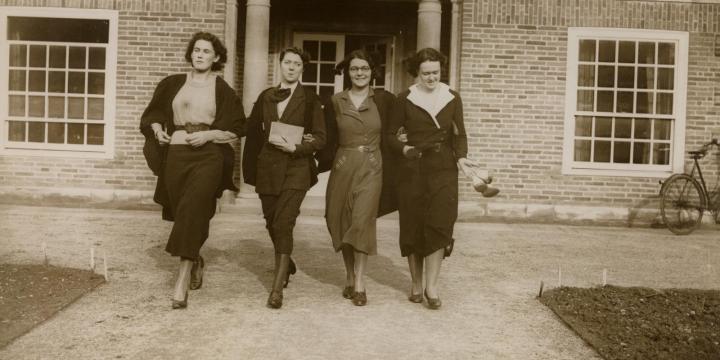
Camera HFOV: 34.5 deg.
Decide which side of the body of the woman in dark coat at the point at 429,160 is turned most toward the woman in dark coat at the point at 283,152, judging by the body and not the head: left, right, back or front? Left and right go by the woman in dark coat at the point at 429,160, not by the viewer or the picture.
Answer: right

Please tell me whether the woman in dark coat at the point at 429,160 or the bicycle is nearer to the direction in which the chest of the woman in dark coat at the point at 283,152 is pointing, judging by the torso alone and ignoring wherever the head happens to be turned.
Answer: the woman in dark coat

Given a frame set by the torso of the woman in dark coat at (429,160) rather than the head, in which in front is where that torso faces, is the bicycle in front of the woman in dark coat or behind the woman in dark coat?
behind

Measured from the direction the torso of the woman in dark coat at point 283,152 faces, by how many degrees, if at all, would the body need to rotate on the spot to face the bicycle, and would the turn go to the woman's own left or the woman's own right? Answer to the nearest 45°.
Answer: approximately 135° to the woman's own left

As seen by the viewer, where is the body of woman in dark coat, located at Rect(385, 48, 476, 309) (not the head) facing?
toward the camera

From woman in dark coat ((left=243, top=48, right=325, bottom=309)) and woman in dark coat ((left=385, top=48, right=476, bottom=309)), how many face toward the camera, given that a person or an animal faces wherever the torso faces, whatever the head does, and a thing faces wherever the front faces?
2

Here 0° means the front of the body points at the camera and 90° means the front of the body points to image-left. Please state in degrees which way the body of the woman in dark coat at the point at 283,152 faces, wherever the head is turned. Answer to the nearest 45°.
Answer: approximately 0°

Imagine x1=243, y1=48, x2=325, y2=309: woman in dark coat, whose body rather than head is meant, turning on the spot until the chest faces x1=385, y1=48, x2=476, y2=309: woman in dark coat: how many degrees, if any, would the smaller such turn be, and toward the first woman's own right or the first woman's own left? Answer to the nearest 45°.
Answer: approximately 90° to the first woman's own left

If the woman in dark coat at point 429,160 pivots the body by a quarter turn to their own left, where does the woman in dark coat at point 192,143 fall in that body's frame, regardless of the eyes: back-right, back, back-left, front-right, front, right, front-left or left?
back
